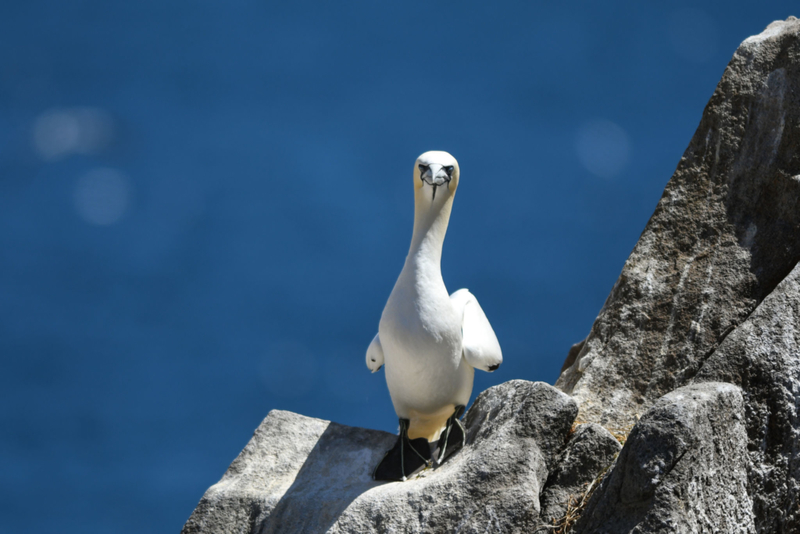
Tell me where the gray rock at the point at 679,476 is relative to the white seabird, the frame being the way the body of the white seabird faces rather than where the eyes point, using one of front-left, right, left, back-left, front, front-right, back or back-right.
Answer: front-left

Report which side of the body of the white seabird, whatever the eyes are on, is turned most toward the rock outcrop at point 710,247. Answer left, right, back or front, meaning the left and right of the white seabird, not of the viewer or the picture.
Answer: left

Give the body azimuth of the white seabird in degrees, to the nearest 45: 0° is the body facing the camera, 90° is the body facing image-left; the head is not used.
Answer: approximately 0°
